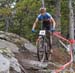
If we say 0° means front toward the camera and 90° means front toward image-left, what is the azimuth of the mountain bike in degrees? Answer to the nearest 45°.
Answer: approximately 0°
